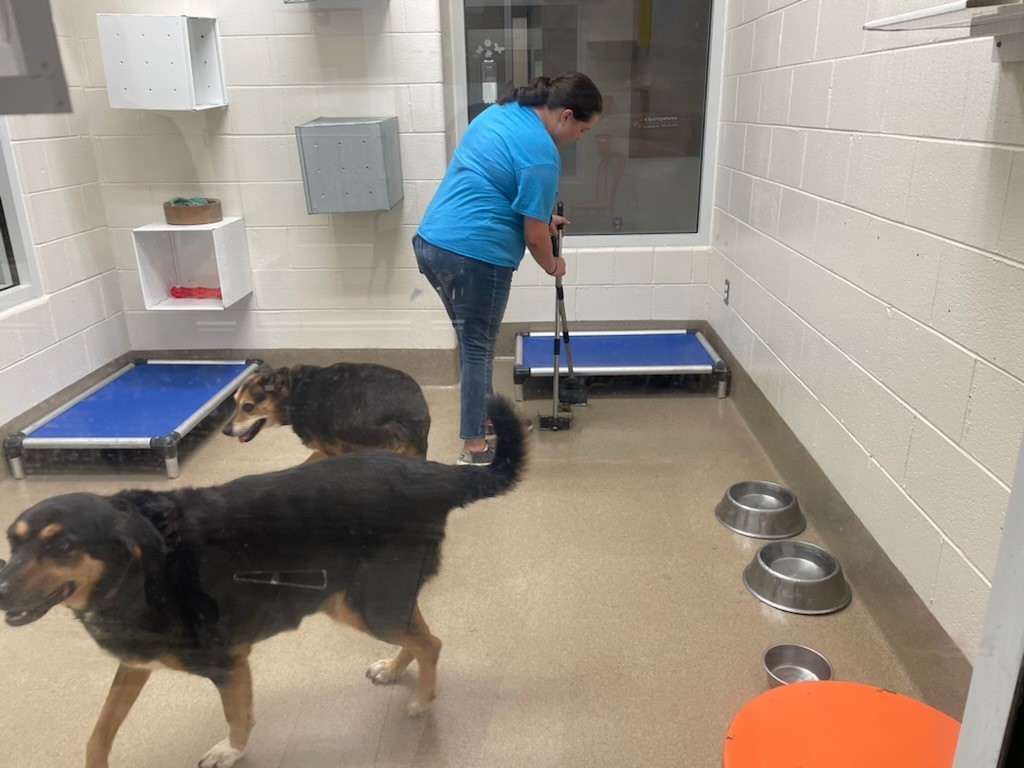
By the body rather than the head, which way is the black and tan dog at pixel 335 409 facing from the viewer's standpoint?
to the viewer's left

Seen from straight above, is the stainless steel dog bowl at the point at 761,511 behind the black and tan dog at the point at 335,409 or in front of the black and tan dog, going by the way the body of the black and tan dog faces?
behind

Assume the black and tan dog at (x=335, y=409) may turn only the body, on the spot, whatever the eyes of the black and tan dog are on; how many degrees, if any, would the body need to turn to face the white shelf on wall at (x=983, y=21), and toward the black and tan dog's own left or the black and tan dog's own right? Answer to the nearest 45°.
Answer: approximately 180°

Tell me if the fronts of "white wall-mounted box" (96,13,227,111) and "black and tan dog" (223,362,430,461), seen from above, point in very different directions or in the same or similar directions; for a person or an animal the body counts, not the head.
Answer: very different directions

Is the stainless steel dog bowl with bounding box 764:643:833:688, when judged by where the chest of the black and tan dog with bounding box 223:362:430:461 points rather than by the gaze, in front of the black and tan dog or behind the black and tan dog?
behind
